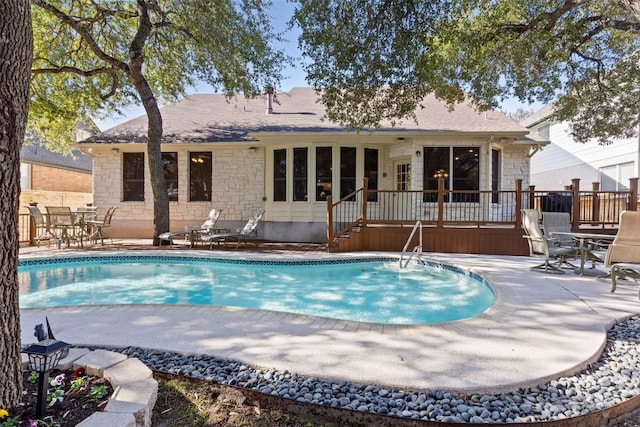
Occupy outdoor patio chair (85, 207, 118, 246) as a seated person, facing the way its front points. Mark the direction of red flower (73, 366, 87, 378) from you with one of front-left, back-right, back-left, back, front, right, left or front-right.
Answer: left

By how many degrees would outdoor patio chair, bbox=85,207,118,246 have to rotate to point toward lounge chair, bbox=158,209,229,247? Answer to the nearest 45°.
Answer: approximately 135° to its left

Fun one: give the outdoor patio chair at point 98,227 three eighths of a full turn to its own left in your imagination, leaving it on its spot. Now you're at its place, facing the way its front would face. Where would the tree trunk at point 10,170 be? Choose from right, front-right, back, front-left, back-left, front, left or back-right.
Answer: front-right

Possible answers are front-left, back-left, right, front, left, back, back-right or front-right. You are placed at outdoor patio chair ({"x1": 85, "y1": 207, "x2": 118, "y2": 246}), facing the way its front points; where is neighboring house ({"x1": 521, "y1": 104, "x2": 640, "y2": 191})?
back

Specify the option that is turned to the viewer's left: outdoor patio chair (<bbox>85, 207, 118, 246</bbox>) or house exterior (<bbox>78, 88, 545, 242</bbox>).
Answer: the outdoor patio chair

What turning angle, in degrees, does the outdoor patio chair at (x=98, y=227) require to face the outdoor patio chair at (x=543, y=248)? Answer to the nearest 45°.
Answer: approximately 135° to its left

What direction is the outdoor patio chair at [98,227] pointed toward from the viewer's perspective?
to the viewer's left
